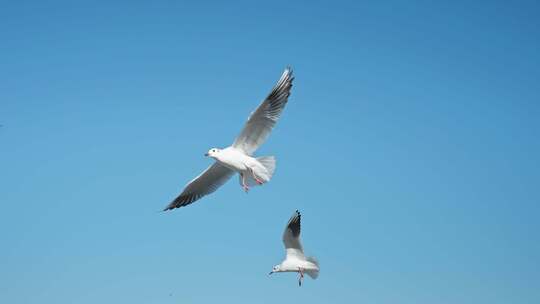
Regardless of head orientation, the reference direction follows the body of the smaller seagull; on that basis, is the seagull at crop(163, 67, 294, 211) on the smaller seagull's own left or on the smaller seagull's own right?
on the smaller seagull's own left

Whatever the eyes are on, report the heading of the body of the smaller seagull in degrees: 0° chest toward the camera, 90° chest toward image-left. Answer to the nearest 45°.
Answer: approximately 90°
